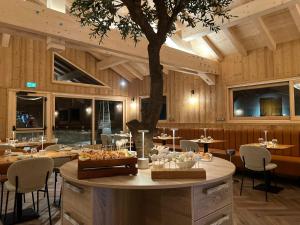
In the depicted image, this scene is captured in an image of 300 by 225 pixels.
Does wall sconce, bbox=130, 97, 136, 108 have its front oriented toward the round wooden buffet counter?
yes

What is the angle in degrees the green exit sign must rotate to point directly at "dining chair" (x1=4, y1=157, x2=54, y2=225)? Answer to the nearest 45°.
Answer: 0° — it already faces it

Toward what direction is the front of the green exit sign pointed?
toward the camera

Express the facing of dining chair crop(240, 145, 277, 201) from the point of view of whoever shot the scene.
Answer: facing away from the viewer and to the right of the viewer

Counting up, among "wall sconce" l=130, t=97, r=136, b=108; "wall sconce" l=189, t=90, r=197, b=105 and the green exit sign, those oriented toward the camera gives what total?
3

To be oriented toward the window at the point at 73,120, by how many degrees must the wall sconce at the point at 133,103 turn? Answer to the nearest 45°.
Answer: approximately 45° to its right

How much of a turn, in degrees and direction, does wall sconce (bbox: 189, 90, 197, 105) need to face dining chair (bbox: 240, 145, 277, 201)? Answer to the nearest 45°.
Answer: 0° — it already faces it

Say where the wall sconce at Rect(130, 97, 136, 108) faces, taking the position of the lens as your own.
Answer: facing the viewer

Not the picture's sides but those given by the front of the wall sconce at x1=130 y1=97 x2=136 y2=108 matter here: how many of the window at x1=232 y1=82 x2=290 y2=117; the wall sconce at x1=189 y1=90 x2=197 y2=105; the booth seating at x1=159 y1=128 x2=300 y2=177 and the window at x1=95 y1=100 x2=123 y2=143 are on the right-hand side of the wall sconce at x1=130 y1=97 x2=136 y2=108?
1

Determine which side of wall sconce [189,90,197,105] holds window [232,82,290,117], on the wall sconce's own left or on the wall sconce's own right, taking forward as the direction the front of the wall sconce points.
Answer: on the wall sconce's own left

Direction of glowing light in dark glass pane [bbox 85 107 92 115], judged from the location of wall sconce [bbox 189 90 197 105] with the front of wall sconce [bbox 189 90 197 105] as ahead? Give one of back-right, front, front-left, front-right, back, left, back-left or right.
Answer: right

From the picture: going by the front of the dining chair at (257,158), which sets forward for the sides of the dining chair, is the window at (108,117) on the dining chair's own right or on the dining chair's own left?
on the dining chair's own left

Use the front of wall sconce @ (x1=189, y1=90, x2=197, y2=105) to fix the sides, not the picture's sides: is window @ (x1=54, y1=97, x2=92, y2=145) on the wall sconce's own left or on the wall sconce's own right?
on the wall sconce's own right

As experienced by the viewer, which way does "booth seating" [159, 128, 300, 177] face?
facing the viewer and to the left of the viewer
